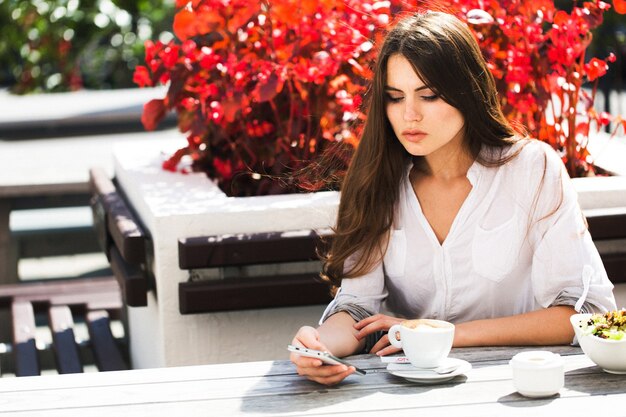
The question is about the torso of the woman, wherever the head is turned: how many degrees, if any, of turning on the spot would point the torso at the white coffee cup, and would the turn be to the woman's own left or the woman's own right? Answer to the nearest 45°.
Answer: approximately 45° to the woman's own left

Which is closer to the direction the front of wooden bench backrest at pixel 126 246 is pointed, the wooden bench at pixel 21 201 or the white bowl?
the wooden bench

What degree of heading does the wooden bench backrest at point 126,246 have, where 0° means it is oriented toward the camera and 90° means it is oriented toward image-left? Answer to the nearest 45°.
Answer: approximately 90°

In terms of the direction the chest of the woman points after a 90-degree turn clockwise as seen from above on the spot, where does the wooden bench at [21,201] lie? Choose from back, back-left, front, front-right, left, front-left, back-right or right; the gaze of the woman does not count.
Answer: front

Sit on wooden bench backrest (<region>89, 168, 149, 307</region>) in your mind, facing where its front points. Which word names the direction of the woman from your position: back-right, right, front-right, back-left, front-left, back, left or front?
back-left

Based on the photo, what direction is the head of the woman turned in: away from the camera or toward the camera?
toward the camera

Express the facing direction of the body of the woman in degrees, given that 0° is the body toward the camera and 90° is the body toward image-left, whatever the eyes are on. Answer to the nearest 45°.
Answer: approximately 45°

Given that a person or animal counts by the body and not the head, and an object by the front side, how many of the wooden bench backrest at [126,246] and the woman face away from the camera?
0

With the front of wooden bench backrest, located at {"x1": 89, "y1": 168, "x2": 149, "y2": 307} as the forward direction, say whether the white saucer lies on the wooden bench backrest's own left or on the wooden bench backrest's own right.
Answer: on the wooden bench backrest's own left

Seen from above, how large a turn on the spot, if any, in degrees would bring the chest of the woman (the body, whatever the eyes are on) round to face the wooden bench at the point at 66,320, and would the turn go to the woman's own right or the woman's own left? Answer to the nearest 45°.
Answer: approximately 90° to the woman's own right

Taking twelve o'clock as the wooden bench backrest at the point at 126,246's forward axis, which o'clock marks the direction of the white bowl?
The white bowl is roughly at 8 o'clock from the wooden bench backrest.
